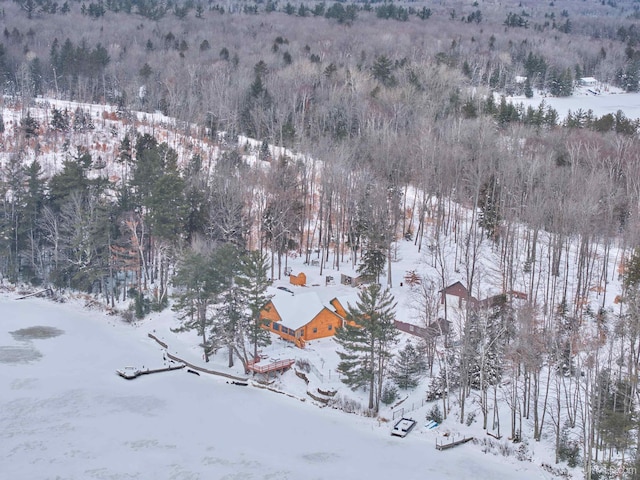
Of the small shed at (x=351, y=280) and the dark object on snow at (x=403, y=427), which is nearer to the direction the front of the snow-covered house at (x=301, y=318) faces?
the dark object on snow

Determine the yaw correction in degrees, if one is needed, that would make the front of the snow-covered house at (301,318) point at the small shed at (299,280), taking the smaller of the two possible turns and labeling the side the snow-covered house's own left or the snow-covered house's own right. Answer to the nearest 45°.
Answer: approximately 135° to the snow-covered house's own right

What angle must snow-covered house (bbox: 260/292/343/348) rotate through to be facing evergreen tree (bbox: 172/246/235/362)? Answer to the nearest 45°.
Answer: approximately 45° to its right

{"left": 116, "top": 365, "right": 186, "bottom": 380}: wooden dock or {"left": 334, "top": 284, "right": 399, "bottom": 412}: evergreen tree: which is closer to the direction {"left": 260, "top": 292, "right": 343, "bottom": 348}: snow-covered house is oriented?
the wooden dock

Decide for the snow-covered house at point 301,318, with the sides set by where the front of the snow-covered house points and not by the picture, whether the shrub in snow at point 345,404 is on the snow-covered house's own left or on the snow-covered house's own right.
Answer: on the snow-covered house's own left

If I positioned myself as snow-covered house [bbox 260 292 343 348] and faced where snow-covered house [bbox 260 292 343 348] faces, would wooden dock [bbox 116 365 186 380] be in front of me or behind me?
in front

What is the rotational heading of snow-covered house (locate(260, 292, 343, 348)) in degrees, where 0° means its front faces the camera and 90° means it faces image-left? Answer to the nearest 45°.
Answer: approximately 45°

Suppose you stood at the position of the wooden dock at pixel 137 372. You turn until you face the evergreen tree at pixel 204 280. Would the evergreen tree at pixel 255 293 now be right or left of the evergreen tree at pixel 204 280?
right

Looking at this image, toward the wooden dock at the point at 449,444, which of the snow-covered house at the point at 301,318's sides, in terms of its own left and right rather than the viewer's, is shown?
left

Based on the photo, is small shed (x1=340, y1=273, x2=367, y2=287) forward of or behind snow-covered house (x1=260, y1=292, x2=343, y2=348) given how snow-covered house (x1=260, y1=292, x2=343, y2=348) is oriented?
behind

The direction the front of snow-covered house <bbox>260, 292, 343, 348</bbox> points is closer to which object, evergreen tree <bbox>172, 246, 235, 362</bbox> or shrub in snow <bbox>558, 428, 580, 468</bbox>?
the evergreen tree

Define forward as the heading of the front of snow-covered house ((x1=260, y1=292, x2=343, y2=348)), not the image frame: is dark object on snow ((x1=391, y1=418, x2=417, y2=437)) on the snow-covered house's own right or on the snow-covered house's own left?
on the snow-covered house's own left

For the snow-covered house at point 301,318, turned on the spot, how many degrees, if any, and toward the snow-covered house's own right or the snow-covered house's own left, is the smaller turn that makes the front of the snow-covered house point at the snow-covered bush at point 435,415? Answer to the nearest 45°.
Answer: approximately 90° to the snow-covered house's own left

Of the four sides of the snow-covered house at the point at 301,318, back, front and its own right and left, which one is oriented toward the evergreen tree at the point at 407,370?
left
